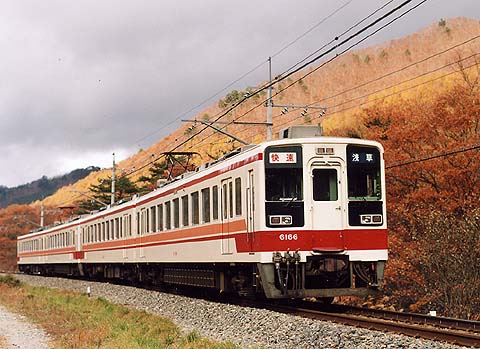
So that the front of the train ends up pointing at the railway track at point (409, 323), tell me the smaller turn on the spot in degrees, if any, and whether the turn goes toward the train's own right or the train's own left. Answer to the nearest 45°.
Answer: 0° — it already faces it

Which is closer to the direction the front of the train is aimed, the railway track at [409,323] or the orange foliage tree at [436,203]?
the railway track

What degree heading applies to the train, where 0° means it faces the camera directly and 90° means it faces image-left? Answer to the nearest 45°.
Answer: approximately 315°

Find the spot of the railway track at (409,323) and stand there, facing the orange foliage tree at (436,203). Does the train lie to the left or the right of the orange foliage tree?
left
